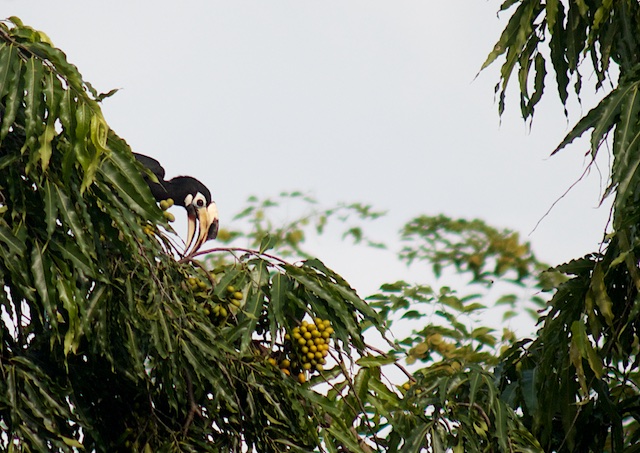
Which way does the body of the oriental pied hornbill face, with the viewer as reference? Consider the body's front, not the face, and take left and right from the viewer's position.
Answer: facing to the right of the viewer
